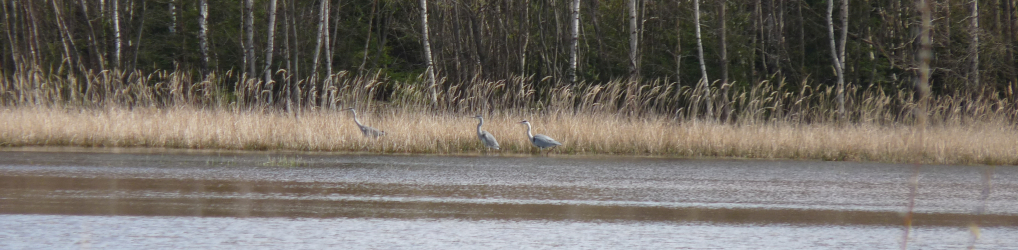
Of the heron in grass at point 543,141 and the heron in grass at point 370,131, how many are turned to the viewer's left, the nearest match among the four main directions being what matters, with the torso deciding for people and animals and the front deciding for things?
2

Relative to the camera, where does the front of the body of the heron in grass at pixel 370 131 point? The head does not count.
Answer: to the viewer's left

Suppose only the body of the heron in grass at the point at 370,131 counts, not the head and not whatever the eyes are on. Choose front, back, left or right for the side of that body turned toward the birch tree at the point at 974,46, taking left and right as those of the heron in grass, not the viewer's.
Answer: back

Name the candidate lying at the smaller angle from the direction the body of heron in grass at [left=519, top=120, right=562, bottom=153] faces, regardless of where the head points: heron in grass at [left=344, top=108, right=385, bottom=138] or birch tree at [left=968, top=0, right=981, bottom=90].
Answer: the heron in grass

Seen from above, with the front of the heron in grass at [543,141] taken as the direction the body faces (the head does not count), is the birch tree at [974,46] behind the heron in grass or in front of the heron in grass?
behind

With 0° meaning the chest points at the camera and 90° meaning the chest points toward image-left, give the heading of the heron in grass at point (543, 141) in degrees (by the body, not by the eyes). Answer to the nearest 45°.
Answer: approximately 90°

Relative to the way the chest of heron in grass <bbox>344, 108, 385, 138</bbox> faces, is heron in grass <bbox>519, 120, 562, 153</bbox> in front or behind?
behind
